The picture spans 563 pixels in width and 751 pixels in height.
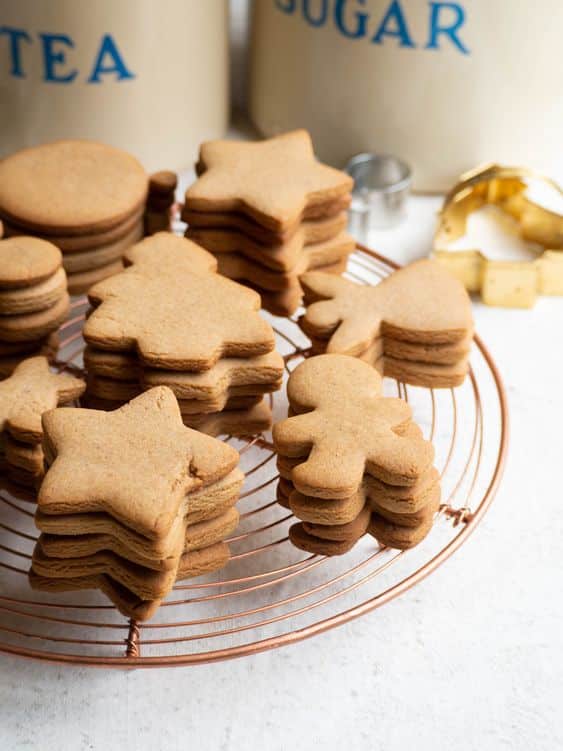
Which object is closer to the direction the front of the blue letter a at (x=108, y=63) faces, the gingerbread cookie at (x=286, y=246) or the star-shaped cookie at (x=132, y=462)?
the star-shaped cookie

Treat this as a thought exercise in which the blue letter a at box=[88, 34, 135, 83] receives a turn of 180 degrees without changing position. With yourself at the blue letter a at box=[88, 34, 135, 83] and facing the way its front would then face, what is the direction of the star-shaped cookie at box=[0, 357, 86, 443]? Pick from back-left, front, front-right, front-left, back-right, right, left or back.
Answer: back

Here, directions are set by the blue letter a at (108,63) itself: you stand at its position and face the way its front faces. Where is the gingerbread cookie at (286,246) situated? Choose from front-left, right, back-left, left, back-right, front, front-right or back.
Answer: front-left

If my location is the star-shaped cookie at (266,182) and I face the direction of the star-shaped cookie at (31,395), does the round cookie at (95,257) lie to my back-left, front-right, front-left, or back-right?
front-right

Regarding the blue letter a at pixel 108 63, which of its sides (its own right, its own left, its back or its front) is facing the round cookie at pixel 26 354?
front

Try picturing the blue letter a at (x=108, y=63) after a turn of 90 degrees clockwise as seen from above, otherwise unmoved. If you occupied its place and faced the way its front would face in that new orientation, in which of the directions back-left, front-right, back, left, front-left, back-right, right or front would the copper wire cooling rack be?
left

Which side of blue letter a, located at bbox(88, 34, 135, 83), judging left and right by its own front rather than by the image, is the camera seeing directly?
front

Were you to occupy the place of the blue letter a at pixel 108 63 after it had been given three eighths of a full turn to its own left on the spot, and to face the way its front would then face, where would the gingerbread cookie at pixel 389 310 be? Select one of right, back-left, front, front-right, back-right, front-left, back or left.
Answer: right

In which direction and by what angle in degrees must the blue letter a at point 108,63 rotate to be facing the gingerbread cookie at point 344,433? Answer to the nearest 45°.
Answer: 0° — it already faces it

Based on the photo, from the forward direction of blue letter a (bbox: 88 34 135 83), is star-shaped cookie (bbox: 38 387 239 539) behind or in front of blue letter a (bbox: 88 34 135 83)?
in front

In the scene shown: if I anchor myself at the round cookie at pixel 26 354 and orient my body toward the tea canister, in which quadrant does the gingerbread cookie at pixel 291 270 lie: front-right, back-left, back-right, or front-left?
front-right

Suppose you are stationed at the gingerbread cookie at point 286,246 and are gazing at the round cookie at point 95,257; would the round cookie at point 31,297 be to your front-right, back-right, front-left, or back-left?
front-left

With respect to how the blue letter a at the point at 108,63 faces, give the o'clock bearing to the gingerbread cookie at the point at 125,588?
The gingerbread cookie is roughly at 12 o'clock from the blue letter a.
